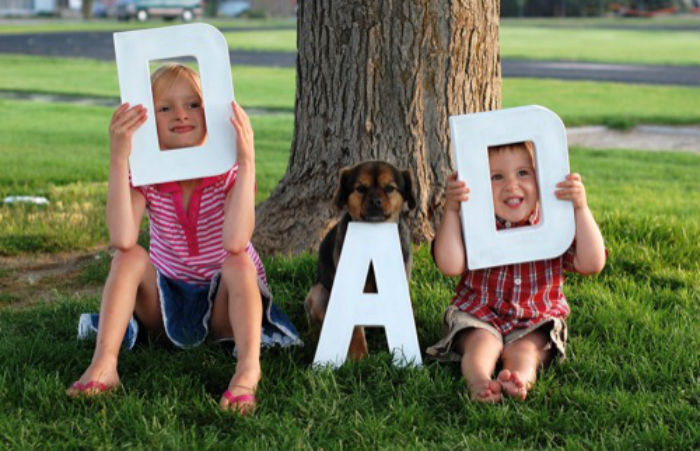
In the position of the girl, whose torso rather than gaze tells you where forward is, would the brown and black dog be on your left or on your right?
on your left

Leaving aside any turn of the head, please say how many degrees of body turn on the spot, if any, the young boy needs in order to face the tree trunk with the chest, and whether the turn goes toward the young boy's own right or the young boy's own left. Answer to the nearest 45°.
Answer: approximately 135° to the young boy's own right

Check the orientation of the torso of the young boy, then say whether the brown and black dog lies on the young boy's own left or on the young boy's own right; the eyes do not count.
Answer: on the young boy's own right

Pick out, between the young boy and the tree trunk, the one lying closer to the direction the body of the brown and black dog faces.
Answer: the young boy

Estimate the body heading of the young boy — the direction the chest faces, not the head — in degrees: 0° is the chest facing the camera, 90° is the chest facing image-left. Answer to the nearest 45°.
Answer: approximately 0°

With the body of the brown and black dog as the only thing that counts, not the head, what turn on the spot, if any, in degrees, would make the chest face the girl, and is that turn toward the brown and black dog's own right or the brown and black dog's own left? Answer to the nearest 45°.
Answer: approximately 90° to the brown and black dog's own right
